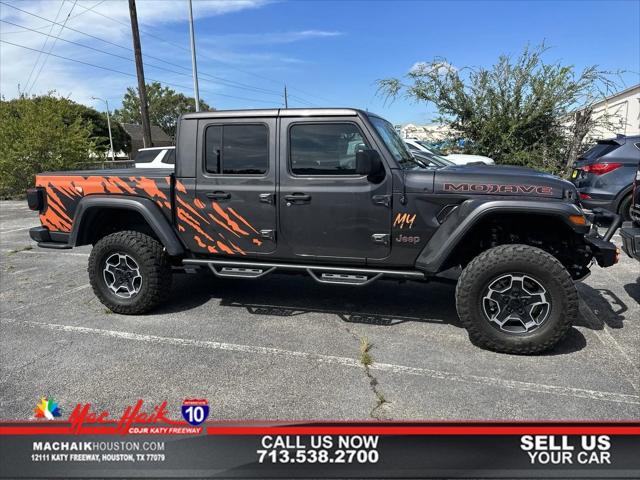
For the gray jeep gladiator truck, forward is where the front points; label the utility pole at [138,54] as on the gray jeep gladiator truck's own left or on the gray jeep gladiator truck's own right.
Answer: on the gray jeep gladiator truck's own left

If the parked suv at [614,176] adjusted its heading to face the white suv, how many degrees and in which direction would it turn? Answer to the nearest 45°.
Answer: approximately 135° to its left

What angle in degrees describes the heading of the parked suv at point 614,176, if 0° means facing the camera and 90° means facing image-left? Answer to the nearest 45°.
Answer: approximately 225°

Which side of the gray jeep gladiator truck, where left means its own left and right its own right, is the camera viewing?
right

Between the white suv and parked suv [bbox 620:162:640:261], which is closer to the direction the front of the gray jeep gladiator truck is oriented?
the parked suv
